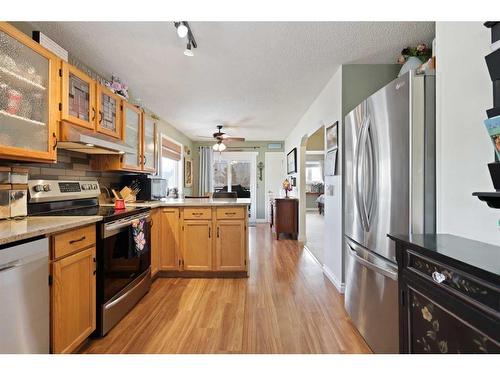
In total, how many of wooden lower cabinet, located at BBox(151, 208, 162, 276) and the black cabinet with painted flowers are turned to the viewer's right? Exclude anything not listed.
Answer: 1

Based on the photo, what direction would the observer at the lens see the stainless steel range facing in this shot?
facing the viewer and to the right of the viewer

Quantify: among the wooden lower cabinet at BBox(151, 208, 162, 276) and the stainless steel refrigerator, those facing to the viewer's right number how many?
1

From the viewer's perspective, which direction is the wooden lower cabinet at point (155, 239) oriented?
to the viewer's right

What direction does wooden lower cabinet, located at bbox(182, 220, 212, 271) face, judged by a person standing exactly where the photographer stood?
facing the viewer

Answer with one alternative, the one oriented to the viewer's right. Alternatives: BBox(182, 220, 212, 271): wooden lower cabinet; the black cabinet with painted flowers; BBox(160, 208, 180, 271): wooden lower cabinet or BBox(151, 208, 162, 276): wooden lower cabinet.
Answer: BBox(151, 208, 162, 276): wooden lower cabinet

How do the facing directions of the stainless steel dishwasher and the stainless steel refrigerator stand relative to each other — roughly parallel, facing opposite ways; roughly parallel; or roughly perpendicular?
roughly parallel, facing opposite ways

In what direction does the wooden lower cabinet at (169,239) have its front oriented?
toward the camera

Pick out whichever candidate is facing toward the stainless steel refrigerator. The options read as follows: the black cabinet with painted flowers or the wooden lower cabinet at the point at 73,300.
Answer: the wooden lower cabinet

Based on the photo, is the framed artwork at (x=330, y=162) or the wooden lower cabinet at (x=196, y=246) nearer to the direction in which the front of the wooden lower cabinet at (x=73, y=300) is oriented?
the framed artwork

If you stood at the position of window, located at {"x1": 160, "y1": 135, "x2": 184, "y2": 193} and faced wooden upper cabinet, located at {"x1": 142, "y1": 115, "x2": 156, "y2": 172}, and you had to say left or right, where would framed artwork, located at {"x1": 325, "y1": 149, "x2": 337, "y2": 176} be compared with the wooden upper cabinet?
left

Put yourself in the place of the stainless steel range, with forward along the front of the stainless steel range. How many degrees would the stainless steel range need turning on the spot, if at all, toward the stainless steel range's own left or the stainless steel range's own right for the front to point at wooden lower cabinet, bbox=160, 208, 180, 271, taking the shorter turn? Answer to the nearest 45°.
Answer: approximately 90° to the stainless steel range's own left

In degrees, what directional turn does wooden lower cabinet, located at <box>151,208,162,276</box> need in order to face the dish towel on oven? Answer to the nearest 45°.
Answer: approximately 90° to its right

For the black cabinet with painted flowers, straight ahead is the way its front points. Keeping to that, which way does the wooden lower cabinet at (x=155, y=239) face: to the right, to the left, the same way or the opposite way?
the opposite way

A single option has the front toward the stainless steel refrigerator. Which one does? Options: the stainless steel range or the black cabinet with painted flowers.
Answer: the stainless steel range

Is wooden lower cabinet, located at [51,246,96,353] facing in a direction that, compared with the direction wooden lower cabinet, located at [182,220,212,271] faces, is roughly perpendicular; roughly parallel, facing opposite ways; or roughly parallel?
roughly perpendicular

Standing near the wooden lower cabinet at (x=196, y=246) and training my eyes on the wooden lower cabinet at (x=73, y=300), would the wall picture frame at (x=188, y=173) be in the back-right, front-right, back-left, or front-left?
back-right
